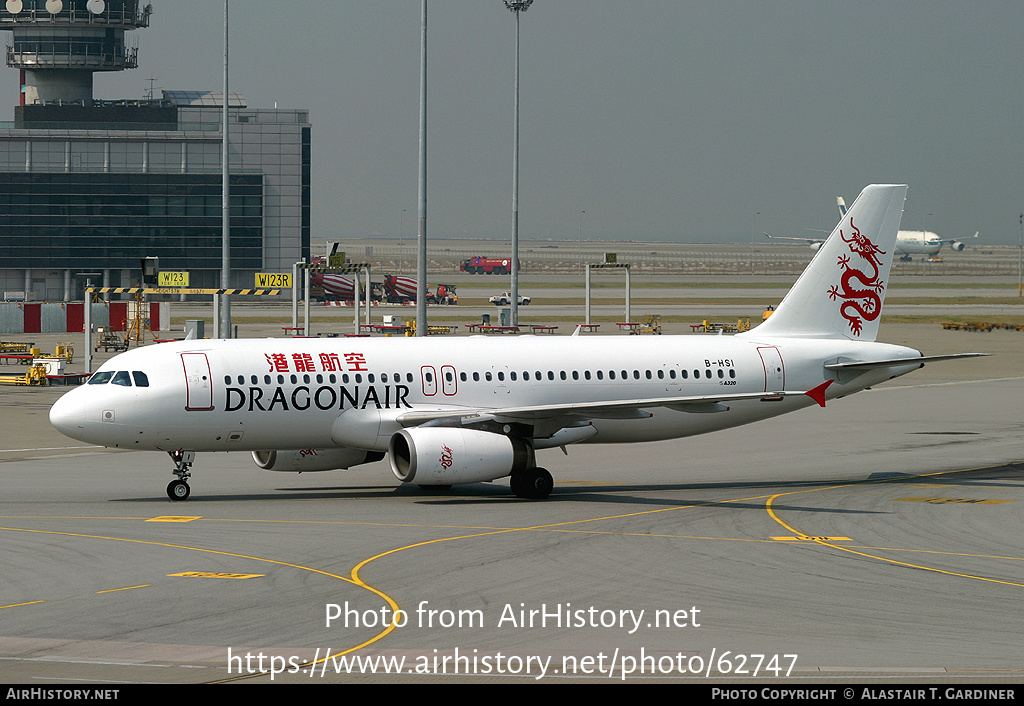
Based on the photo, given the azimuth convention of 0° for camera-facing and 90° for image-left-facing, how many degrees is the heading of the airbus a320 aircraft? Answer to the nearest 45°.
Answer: approximately 45°
